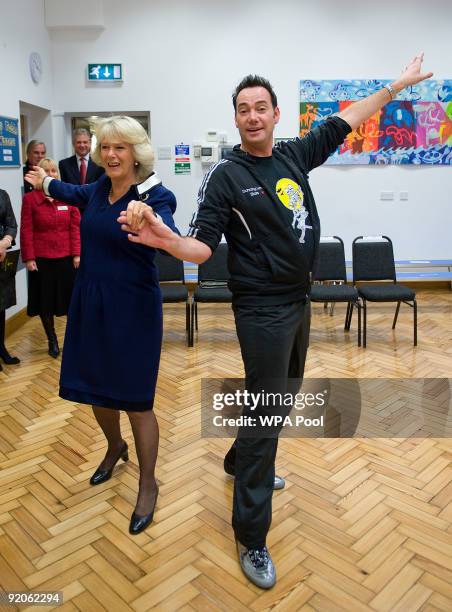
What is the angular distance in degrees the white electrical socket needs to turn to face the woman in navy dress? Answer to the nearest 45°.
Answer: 0° — it already faces them

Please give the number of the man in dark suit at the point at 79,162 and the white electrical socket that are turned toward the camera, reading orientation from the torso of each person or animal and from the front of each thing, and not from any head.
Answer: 2

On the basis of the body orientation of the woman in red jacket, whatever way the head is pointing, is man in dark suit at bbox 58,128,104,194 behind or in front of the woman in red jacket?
behind

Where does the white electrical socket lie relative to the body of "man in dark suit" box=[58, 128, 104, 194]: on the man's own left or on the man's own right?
on the man's own left

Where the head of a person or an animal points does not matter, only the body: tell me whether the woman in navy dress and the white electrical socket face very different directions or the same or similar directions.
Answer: same or similar directions

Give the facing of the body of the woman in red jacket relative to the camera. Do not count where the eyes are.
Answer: toward the camera

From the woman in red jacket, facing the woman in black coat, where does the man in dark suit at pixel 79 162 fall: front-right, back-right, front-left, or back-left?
back-right

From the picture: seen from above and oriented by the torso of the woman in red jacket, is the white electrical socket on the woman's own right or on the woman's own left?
on the woman's own left

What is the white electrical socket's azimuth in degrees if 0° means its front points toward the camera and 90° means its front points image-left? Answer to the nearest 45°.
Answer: approximately 0°

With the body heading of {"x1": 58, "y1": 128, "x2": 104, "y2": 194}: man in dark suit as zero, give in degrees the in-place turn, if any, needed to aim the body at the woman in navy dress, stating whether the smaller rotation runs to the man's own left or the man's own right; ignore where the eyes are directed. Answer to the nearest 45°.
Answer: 0° — they already face them

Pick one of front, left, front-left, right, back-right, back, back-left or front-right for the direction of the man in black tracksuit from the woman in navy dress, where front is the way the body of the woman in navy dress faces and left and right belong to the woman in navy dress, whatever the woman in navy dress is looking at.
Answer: left

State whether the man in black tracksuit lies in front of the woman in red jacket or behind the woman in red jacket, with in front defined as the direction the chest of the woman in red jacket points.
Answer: in front

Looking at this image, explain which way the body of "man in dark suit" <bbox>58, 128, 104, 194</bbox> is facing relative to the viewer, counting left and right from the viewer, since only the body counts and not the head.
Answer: facing the viewer

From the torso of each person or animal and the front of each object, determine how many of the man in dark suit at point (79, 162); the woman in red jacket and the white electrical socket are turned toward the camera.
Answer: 3
